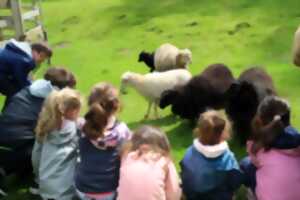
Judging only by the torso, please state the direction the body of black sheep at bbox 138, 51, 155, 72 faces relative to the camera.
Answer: to the viewer's left

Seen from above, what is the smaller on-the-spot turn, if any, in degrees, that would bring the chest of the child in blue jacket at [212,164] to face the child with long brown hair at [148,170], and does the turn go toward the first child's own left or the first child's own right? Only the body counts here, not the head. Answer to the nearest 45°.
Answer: approximately 135° to the first child's own left

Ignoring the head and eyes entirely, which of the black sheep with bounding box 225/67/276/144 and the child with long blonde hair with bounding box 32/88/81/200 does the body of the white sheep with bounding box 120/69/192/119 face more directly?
the child with long blonde hair

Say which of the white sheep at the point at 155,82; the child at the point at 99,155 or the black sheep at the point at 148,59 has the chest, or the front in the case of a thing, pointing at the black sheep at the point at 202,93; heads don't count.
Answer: the child

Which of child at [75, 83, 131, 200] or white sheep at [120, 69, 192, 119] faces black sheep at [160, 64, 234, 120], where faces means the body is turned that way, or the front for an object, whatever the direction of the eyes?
the child

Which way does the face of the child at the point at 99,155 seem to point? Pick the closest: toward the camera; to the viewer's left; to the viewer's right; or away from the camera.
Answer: away from the camera

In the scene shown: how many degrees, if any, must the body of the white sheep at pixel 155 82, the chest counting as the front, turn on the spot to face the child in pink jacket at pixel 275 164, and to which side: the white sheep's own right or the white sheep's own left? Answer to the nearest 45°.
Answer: approximately 90° to the white sheep's own left

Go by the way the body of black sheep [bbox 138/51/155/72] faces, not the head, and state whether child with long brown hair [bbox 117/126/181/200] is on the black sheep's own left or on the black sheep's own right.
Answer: on the black sheep's own left

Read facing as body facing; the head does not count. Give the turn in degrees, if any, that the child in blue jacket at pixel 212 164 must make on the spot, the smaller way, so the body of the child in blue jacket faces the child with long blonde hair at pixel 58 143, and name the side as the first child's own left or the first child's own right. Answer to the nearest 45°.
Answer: approximately 90° to the first child's own left

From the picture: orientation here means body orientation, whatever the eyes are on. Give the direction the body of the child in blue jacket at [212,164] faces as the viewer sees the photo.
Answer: away from the camera

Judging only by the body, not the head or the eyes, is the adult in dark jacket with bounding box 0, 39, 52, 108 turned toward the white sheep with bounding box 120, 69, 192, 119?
yes

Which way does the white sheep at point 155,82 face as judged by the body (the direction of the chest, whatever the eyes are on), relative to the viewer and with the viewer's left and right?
facing to the left of the viewer

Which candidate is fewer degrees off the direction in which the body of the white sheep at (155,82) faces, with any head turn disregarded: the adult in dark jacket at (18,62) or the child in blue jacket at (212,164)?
the adult in dark jacket

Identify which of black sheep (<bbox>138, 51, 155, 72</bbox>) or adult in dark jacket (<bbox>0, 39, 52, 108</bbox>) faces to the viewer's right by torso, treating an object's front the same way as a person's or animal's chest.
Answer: the adult in dark jacket

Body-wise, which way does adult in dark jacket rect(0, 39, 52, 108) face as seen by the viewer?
to the viewer's right

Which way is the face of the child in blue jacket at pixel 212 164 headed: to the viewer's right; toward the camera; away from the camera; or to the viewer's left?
away from the camera
